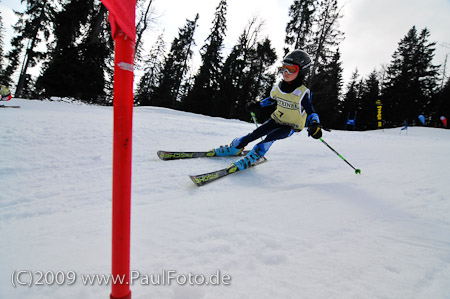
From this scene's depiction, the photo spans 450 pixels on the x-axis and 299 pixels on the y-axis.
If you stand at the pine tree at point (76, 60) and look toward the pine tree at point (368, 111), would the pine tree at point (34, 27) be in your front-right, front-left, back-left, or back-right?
back-left

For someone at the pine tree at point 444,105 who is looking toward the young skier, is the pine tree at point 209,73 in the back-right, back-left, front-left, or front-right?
front-right

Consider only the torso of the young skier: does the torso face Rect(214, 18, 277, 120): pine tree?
no

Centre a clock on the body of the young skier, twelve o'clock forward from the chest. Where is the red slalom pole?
The red slalom pole is roughly at 11 o'clock from the young skier.

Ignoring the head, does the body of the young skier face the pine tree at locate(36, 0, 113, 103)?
no

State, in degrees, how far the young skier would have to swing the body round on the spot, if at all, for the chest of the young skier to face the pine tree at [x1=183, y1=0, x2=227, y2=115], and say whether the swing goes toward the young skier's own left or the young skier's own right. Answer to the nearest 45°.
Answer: approximately 135° to the young skier's own right

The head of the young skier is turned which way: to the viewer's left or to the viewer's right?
to the viewer's left

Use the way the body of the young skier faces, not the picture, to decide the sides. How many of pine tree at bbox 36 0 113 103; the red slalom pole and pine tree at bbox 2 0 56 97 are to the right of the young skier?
2

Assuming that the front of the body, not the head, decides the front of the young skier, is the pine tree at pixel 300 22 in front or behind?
behind

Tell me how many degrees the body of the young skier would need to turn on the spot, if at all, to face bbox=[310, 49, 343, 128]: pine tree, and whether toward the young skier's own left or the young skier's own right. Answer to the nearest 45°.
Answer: approximately 135° to the young skier's own right

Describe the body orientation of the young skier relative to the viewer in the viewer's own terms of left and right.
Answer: facing the viewer and to the left of the viewer

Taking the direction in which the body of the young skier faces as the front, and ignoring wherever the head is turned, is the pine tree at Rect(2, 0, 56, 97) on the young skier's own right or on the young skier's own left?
on the young skier's own right

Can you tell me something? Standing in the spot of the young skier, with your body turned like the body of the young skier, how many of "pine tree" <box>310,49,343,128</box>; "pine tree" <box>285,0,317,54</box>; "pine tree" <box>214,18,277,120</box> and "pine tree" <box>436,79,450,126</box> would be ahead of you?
0

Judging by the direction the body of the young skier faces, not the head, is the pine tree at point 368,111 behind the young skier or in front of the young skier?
behind

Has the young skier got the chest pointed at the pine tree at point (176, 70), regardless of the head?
no

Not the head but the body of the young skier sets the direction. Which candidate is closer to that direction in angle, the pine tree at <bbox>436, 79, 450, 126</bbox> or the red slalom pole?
the red slalom pole

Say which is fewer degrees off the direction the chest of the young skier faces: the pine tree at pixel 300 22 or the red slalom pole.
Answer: the red slalom pole

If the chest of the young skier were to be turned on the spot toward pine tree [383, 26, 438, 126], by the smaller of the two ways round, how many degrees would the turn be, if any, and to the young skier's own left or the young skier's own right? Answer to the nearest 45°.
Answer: approximately 180°

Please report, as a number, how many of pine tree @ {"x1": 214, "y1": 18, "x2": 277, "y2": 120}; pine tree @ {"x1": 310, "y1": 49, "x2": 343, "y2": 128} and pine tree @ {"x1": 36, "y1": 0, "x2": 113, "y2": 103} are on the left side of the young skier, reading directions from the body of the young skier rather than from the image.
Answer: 0
